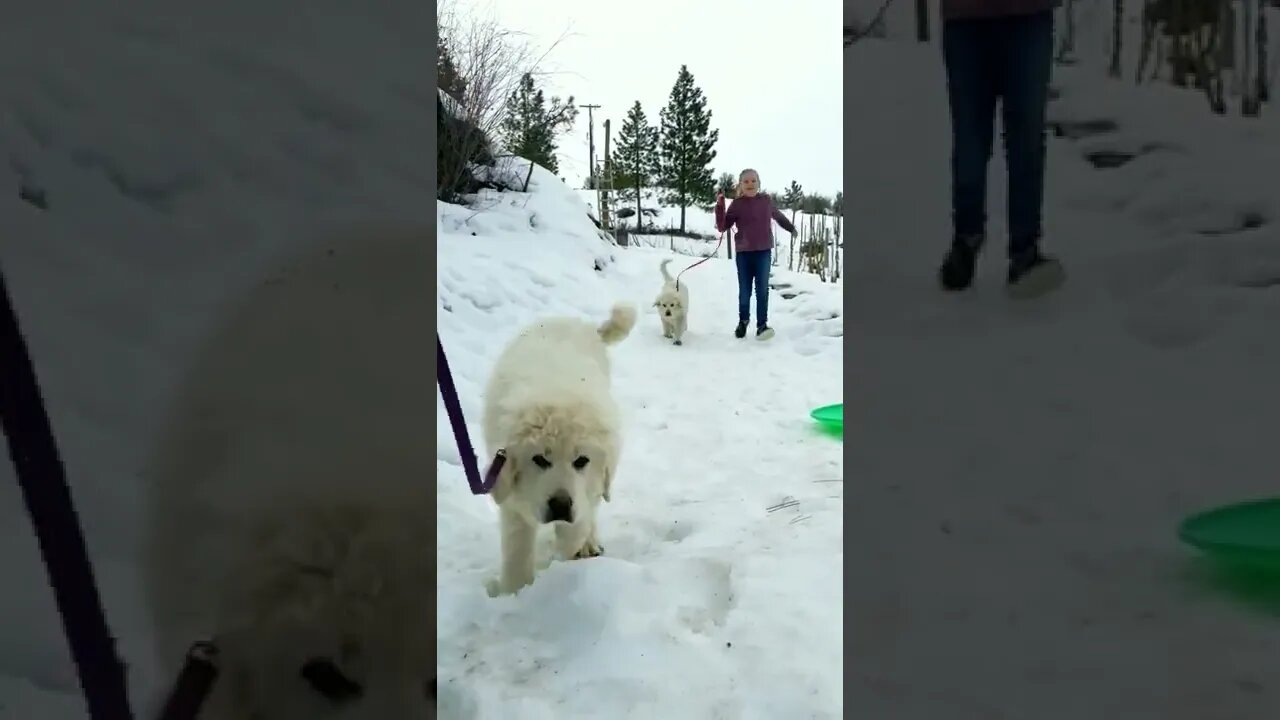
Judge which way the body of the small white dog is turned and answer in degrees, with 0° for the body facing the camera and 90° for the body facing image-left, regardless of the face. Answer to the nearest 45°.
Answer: approximately 0°

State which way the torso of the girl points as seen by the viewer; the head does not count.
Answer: toward the camera

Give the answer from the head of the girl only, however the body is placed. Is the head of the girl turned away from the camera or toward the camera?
toward the camera

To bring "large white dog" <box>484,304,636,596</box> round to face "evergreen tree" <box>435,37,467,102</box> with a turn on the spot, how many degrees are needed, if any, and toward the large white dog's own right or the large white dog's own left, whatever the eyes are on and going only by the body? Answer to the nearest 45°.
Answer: approximately 180°

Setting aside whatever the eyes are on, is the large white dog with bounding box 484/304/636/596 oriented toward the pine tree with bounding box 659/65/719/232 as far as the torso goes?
no

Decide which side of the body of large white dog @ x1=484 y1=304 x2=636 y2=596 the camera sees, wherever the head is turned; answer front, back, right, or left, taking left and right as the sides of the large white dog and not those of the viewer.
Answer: front

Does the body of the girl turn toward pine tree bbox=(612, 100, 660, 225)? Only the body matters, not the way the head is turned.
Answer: no

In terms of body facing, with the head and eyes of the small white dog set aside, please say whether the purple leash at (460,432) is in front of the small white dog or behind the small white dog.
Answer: in front

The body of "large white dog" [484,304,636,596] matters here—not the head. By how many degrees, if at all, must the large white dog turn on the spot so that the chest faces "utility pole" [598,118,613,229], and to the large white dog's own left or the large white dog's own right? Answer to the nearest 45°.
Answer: approximately 180°

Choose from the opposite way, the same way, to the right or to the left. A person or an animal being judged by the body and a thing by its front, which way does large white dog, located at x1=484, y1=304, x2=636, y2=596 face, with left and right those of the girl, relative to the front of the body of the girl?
the same way

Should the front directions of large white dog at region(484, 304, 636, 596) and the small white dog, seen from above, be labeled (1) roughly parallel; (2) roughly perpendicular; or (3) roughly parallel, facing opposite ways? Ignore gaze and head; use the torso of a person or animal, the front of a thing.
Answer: roughly parallel
